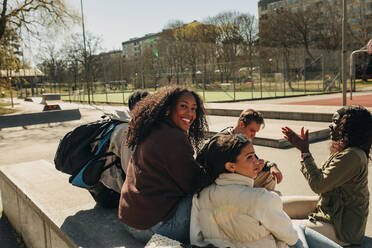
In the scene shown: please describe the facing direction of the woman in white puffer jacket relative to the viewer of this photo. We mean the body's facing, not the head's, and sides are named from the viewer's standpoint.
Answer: facing away from the viewer and to the right of the viewer

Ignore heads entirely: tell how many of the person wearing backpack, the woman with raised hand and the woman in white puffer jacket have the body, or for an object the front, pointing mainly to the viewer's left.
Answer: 1

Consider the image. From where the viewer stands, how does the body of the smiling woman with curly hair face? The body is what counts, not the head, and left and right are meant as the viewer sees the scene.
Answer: facing away from the viewer and to the right of the viewer

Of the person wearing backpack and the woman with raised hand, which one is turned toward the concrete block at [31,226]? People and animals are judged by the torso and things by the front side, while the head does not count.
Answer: the woman with raised hand

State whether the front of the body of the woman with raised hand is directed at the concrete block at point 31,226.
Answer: yes

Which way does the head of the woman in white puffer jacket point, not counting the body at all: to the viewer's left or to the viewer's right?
to the viewer's right

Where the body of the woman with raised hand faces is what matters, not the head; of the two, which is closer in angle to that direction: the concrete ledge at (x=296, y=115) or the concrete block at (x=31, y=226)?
the concrete block

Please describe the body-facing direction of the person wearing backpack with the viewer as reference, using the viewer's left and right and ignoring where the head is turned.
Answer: facing to the right of the viewer

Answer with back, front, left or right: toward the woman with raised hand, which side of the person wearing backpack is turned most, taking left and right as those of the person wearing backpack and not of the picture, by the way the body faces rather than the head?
front

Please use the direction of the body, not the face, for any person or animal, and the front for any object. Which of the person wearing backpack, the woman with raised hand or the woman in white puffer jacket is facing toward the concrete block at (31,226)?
the woman with raised hand

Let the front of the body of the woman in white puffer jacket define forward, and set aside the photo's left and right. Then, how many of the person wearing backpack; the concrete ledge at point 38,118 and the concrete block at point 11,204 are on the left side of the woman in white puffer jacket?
3

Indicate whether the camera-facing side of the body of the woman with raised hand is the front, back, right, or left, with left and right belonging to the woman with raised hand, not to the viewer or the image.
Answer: left

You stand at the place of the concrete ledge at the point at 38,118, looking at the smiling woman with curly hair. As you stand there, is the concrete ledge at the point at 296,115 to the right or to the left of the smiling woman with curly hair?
left

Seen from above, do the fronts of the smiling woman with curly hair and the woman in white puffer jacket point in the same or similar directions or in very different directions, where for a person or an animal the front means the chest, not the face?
same or similar directions

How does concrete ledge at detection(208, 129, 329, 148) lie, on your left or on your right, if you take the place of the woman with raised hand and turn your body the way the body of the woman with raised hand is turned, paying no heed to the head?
on your right
